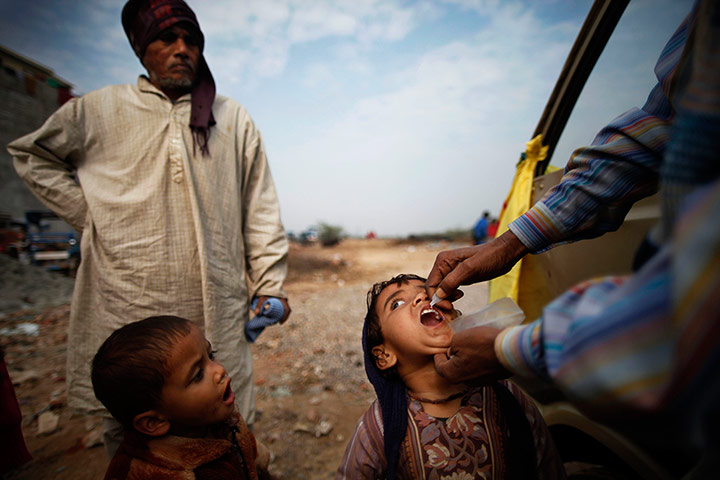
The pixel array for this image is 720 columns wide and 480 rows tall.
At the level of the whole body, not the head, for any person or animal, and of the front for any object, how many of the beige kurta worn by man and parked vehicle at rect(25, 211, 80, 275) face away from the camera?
0

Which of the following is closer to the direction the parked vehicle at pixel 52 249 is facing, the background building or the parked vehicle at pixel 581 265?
the parked vehicle

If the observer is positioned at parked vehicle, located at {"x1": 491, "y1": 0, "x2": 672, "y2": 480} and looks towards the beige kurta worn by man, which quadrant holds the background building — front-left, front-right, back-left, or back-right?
front-right

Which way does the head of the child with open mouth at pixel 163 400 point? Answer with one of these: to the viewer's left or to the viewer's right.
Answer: to the viewer's right

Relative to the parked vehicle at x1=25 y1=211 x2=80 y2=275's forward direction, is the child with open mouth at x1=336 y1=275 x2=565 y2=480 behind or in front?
in front

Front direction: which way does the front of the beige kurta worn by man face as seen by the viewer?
toward the camera

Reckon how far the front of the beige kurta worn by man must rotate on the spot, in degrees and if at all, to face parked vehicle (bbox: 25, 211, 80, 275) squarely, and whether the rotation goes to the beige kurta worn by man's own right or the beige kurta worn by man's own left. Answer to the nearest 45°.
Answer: approximately 180°

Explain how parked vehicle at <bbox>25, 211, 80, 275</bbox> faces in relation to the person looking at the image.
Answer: facing the viewer and to the right of the viewer

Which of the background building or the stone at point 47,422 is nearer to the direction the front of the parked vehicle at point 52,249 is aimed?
the stone

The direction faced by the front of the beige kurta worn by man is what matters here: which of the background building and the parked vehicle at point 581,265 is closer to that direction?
the parked vehicle

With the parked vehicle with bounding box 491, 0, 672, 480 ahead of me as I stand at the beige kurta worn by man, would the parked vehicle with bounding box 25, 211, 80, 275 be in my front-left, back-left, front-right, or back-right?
back-left

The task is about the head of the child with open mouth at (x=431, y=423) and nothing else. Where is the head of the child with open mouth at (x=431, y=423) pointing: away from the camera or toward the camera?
toward the camera

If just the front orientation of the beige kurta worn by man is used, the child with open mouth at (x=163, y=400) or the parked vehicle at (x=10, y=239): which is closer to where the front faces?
the child with open mouth

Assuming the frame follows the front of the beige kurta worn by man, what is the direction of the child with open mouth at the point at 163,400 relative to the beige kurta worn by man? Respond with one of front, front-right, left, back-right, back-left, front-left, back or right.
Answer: front

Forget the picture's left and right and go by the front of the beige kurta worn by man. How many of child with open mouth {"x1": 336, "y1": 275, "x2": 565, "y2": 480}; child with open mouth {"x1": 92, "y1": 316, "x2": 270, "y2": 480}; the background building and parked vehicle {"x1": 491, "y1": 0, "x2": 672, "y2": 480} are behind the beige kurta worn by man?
1

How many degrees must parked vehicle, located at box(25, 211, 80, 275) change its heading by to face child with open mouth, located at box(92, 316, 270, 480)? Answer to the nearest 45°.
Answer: approximately 45° to its right
